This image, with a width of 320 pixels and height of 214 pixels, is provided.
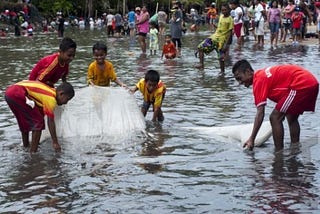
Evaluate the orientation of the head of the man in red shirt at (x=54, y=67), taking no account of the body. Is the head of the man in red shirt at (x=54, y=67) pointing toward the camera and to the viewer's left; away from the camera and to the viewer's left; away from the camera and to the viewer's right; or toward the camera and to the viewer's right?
toward the camera and to the viewer's right

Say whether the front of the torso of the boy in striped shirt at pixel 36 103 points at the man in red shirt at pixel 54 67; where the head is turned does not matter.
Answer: no

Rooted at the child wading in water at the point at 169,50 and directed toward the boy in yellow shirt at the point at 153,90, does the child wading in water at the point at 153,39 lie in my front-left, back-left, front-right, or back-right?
back-right

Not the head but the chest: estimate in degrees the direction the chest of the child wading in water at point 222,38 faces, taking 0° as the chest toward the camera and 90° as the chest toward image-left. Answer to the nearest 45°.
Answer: approximately 45°

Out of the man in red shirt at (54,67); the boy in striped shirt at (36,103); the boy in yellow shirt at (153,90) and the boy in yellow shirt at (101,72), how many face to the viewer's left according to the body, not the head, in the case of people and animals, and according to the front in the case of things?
0

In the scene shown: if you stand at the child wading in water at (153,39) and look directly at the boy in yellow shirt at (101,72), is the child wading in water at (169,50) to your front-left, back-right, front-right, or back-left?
front-left

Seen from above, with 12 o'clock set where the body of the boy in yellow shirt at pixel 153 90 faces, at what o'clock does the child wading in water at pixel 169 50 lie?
The child wading in water is roughly at 6 o'clock from the boy in yellow shirt.

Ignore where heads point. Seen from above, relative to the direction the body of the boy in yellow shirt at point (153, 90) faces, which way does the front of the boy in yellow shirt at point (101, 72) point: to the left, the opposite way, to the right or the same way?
the same way

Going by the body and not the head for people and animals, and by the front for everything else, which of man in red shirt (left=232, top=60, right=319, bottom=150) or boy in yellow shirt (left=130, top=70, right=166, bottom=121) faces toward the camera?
the boy in yellow shirt

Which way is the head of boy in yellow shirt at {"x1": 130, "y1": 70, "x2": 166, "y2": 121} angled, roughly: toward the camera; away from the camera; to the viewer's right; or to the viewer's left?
toward the camera

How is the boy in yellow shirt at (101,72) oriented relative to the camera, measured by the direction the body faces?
toward the camera

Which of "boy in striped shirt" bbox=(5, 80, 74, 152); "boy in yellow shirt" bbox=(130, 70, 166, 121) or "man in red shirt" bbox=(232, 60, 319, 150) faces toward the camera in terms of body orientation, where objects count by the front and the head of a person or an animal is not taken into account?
the boy in yellow shirt

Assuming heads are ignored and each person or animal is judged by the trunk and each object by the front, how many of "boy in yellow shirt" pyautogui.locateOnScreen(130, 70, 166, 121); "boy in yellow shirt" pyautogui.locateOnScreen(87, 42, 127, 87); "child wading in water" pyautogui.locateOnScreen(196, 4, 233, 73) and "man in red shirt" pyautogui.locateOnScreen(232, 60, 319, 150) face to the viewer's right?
0

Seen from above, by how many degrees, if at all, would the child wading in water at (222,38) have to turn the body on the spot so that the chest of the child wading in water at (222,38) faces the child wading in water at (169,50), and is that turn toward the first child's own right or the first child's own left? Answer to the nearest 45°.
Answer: approximately 90° to the first child's own right

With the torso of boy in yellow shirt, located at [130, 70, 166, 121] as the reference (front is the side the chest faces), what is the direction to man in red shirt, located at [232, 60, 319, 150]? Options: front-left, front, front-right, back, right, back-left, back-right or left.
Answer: front-left

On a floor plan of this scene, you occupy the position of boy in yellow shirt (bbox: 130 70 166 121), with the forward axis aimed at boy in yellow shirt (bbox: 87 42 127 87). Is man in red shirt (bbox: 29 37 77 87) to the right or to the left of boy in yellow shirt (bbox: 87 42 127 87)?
left

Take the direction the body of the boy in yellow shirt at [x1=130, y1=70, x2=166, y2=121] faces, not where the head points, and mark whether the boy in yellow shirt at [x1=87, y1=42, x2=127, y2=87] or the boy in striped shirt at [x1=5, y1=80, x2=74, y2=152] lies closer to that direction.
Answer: the boy in striped shirt

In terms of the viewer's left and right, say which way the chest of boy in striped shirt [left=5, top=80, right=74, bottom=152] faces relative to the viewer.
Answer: facing to the right of the viewer
